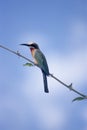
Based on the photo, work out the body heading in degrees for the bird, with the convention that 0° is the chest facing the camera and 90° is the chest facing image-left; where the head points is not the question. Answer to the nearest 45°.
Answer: approximately 90°
